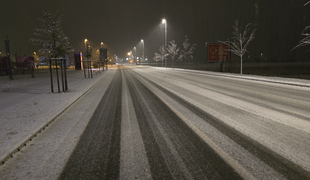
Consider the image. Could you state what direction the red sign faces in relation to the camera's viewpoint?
facing the viewer
